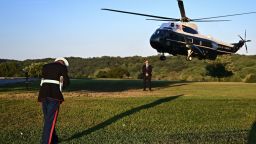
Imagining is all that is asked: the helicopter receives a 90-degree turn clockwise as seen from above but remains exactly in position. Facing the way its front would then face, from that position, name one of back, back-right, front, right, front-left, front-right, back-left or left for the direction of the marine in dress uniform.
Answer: back-left

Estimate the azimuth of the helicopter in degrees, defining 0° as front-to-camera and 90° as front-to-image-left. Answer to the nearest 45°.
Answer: approximately 45°

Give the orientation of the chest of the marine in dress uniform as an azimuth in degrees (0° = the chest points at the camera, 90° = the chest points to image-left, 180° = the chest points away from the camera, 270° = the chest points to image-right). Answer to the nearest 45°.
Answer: approximately 225°
